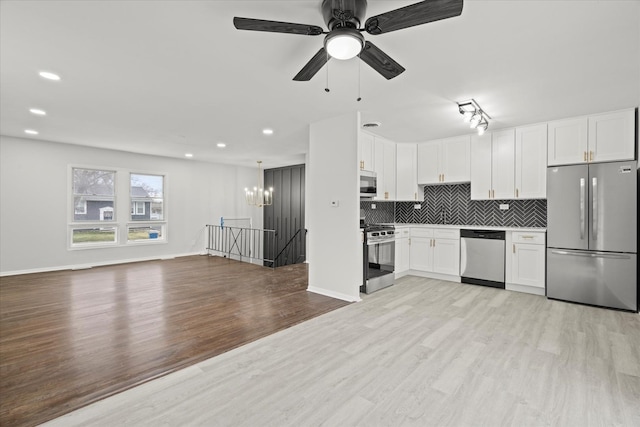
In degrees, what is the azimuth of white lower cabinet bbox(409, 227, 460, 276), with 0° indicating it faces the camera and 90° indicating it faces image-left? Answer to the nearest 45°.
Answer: approximately 45°

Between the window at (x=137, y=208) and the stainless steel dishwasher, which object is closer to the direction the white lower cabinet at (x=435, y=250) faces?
the window

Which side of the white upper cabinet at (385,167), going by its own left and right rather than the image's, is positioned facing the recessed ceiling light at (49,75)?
right

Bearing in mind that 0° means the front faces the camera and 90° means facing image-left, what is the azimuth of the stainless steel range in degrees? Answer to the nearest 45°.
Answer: approximately 315°

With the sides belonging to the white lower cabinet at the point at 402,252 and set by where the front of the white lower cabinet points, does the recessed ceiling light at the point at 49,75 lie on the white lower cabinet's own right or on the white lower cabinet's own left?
on the white lower cabinet's own right

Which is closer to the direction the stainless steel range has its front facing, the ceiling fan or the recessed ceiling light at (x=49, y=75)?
the ceiling fan
